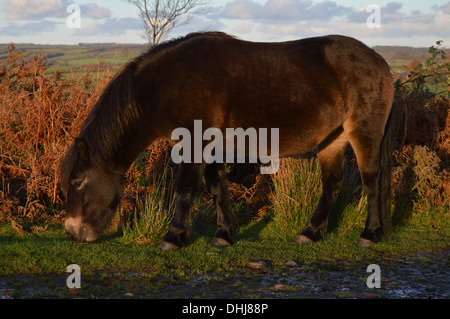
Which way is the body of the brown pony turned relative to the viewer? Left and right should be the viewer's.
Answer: facing to the left of the viewer

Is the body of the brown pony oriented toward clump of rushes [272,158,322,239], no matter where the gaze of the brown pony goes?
no
